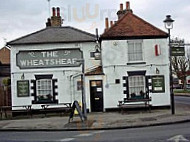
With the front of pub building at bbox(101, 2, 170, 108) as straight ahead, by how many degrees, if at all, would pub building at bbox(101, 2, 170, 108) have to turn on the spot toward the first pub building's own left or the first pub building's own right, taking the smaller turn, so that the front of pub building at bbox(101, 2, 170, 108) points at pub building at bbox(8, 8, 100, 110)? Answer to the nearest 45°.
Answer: approximately 90° to the first pub building's own right

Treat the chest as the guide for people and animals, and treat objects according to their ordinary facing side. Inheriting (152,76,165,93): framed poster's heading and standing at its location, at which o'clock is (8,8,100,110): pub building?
The pub building is roughly at 3 o'clock from the framed poster.

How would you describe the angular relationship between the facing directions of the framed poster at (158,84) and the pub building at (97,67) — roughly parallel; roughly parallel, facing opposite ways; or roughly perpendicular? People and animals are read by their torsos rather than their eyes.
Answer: roughly parallel

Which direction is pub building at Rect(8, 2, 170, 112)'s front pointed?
toward the camera

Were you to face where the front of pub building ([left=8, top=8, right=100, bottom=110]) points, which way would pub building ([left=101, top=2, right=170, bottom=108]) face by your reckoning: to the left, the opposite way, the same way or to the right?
the same way

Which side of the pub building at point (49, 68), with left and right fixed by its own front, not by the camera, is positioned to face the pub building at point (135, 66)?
left

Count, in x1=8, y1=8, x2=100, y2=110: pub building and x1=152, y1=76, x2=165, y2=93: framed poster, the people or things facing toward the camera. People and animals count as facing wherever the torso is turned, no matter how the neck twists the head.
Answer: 2

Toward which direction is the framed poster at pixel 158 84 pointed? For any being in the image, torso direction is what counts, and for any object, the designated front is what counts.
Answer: toward the camera

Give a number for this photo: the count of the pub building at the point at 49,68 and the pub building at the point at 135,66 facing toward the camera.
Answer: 2
